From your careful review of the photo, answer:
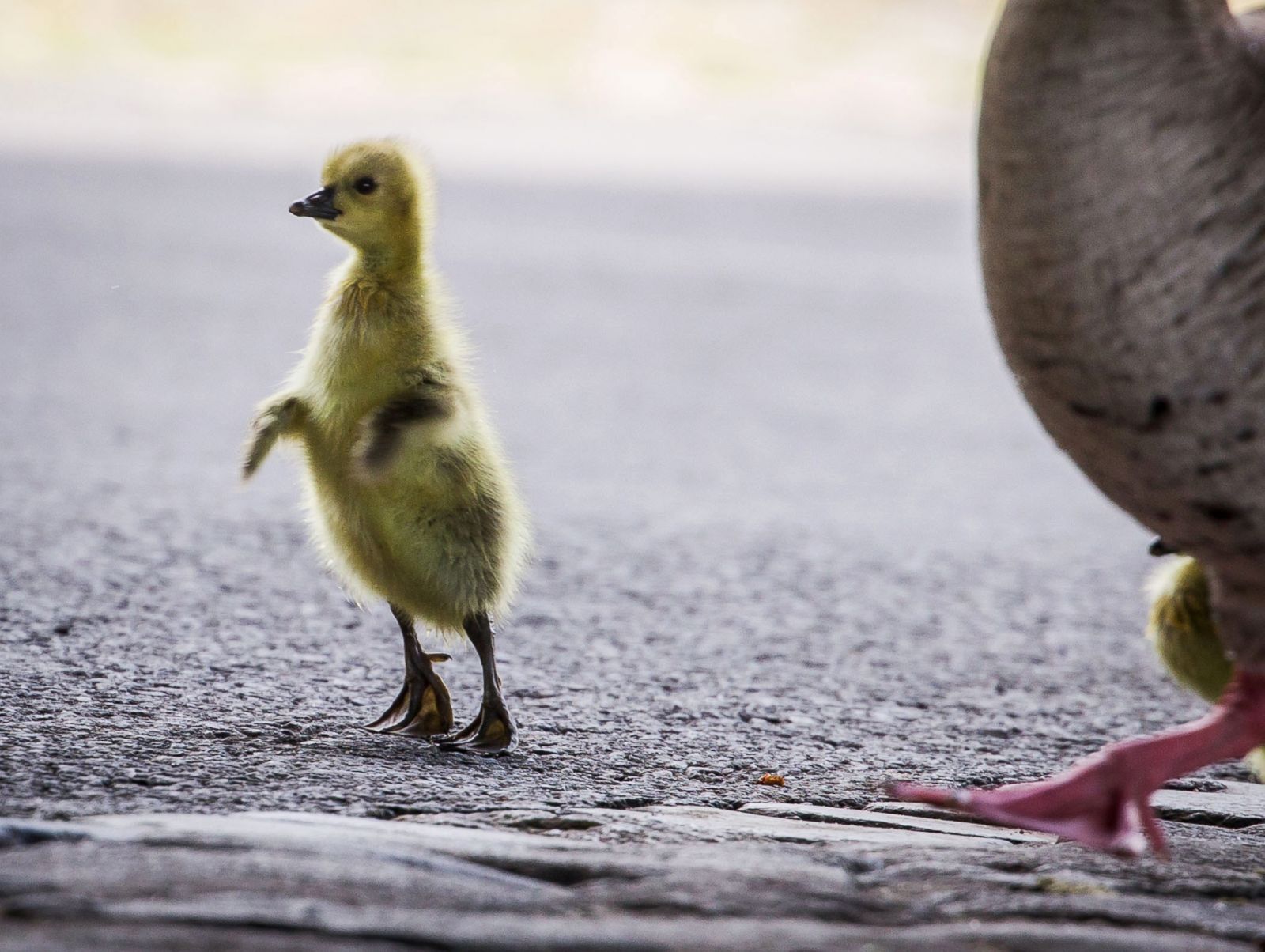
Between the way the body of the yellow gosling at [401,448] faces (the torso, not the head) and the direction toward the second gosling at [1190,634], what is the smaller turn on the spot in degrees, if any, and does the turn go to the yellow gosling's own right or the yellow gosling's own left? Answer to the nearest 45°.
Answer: approximately 135° to the yellow gosling's own left

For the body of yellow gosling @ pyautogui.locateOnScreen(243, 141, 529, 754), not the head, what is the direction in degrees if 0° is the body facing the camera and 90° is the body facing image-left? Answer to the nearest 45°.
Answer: approximately 45°
